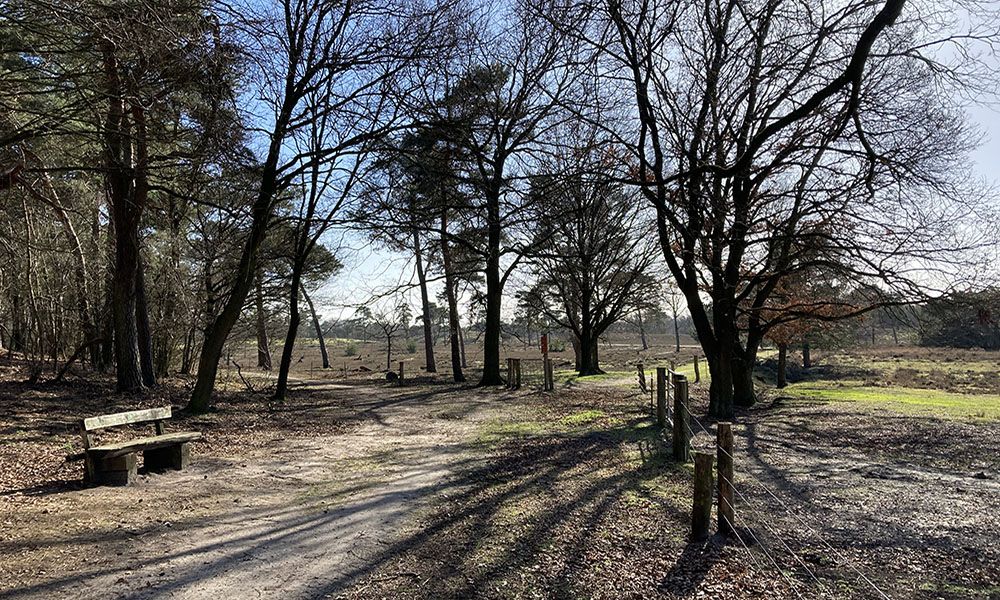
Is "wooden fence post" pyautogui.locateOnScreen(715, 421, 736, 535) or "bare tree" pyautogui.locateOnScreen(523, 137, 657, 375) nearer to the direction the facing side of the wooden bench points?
the wooden fence post

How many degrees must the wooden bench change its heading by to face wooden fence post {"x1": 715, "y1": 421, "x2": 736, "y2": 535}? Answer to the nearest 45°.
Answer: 0° — it already faces it

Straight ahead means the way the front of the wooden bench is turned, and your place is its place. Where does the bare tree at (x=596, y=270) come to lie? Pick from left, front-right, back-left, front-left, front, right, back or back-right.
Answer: left

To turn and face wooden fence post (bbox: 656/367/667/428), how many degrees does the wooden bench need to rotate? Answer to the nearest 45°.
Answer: approximately 45° to its left

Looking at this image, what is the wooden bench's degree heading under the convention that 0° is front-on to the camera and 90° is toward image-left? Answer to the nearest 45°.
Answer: approximately 315°

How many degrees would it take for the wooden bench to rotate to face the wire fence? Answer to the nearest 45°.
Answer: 0° — it already faces it
